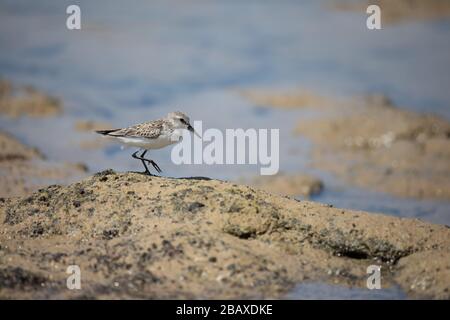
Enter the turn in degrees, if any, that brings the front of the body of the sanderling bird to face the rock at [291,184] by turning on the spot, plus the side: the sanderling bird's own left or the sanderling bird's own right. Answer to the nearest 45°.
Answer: approximately 45° to the sanderling bird's own left

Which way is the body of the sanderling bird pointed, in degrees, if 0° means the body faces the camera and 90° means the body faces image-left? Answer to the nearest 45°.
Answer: approximately 270°

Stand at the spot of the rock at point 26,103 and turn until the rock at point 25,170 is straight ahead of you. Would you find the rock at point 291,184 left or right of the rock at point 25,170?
left

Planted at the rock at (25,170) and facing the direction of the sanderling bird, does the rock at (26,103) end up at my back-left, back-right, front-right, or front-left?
back-left

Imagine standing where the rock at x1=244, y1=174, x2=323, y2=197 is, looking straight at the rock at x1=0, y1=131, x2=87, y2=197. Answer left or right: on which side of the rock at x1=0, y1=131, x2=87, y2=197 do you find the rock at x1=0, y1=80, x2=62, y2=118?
right

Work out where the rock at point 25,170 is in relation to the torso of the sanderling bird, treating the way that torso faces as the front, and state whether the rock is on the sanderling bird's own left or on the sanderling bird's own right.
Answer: on the sanderling bird's own left

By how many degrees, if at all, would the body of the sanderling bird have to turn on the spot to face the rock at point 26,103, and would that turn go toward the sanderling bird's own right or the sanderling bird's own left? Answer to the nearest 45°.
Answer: approximately 90° to the sanderling bird's own left
